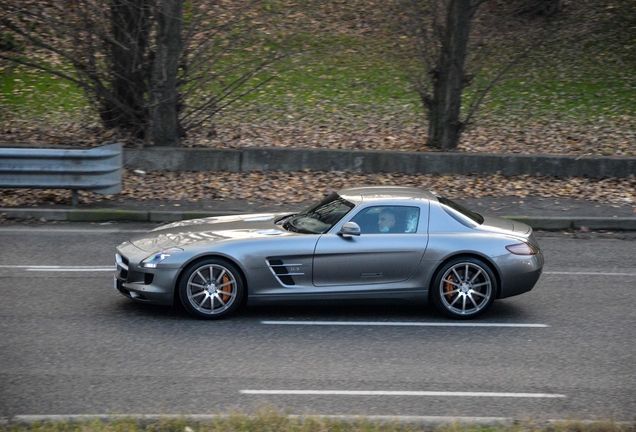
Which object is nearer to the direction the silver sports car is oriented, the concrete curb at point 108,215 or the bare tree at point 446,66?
the concrete curb

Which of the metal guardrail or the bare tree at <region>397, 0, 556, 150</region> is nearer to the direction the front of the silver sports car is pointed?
the metal guardrail

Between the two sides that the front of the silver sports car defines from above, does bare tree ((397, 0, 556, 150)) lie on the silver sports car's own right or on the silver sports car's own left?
on the silver sports car's own right

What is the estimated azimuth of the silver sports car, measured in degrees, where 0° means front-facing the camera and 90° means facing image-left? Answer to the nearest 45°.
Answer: approximately 90°

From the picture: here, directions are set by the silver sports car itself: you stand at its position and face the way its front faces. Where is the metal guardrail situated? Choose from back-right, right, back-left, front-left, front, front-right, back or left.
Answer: front-right
